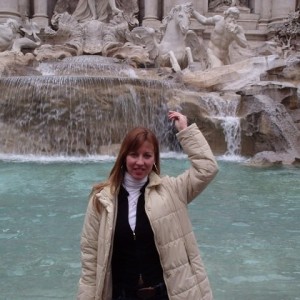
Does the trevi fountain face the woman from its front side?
yes

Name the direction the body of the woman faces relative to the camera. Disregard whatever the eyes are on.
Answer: toward the camera

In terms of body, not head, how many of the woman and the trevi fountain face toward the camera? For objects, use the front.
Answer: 2

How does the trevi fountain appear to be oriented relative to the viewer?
toward the camera

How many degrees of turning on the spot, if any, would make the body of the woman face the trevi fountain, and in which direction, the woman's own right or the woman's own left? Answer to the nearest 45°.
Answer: approximately 180°

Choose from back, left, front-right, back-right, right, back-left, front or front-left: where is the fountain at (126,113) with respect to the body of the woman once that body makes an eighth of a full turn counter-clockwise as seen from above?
back-left
